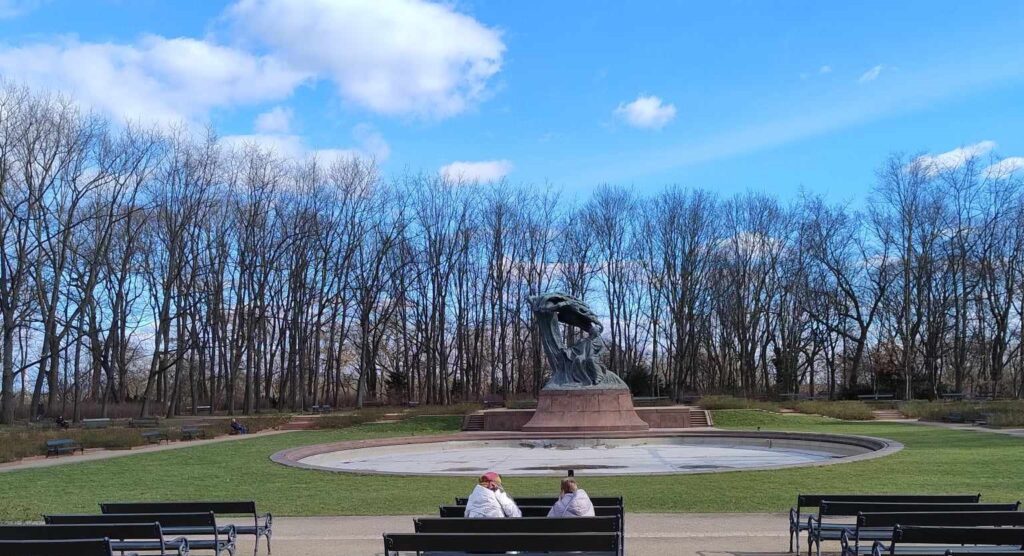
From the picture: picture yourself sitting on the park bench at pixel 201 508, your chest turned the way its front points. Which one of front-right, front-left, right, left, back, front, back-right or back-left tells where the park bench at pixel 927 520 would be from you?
right

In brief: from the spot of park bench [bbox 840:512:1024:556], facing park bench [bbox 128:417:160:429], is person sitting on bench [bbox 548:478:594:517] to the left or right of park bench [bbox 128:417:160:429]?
left

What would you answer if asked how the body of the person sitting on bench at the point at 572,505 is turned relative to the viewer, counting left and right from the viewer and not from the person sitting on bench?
facing away from the viewer

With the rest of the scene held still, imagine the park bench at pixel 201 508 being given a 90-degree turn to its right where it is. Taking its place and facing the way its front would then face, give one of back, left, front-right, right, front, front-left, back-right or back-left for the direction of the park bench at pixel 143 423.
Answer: back-left

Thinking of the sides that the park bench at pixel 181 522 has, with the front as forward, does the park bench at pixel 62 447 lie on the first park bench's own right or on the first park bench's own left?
on the first park bench's own left

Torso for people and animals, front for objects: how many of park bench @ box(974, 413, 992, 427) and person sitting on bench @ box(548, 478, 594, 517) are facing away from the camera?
1

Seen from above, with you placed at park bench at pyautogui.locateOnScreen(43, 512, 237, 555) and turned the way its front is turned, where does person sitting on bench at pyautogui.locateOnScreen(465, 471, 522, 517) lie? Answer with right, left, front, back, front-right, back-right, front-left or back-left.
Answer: right

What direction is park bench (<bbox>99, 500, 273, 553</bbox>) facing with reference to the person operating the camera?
facing away from the viewer and to the right of the viewer

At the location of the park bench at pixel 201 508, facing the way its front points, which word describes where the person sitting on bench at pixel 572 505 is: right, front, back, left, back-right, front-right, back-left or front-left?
right

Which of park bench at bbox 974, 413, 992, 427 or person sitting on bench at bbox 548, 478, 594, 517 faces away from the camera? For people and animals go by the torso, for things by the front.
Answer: the person sitting on bench

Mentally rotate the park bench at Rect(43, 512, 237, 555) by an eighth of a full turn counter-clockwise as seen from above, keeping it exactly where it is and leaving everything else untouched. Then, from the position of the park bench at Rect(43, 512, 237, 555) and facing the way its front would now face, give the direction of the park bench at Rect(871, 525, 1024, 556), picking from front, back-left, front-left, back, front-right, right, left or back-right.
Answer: back-right

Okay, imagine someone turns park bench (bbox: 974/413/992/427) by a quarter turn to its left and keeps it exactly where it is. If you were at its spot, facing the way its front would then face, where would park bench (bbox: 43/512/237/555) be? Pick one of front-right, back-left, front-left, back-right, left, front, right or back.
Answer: front-right

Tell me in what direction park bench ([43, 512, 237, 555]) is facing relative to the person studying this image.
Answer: facing away from the viewer and to the right of the viewer
